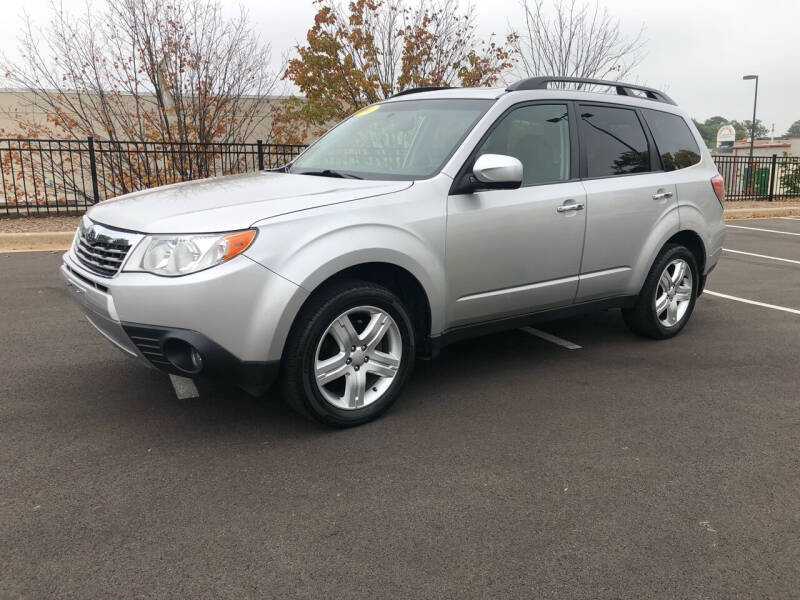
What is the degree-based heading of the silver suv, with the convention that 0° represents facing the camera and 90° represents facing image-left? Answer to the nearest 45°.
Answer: approximately 45°

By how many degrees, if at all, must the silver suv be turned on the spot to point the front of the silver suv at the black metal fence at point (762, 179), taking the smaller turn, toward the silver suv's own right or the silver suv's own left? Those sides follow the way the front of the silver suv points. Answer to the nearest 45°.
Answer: approximately 180°
